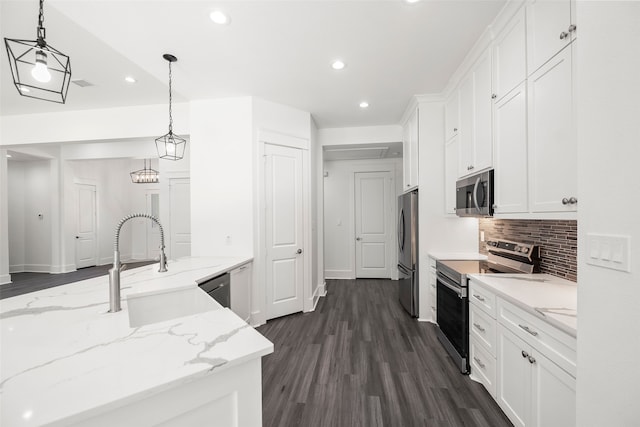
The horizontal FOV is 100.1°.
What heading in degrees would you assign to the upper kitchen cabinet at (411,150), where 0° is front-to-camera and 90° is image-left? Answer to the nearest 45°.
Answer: approximately 90°

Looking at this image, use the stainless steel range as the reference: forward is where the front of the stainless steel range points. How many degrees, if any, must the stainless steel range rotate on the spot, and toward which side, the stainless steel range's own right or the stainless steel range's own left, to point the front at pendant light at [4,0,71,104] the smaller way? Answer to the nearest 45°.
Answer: approximately 45° to the stainless steel range's own left

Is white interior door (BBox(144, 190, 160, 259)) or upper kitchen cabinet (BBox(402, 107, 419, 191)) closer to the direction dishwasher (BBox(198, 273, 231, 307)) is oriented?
the upper kitchen cabinet

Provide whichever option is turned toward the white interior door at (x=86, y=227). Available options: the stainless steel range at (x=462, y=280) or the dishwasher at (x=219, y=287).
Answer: the stainless steel range

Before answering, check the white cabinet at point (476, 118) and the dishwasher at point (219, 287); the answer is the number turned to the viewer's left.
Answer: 1

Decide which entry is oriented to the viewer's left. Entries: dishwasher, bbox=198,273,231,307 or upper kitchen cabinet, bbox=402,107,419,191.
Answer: the upper kitchen cabinet

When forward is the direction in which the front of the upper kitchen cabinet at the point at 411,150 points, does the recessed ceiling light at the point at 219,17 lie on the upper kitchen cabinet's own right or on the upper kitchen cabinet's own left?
on the upper kitchen cabinet's own left

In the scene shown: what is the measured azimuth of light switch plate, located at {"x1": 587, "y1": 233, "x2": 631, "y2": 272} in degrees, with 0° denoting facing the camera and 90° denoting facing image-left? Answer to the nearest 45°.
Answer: approximately 45°

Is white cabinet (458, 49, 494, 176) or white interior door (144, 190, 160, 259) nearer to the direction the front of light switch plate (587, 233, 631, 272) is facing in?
the white interior door

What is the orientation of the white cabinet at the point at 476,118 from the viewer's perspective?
to the viewer's left
